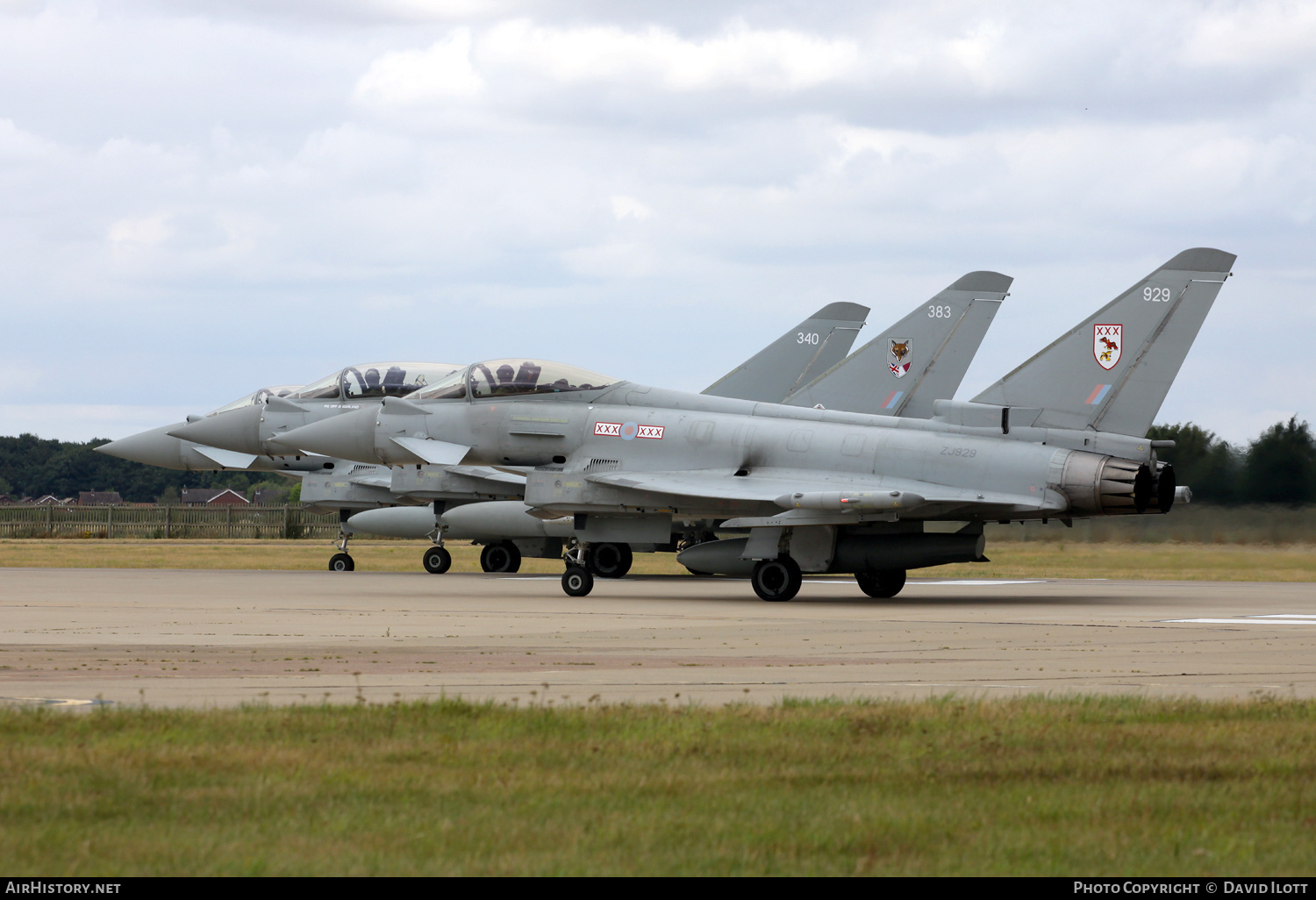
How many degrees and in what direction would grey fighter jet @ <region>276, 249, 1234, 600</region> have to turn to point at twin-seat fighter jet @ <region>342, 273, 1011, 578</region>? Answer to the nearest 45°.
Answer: approximately 90° to its right

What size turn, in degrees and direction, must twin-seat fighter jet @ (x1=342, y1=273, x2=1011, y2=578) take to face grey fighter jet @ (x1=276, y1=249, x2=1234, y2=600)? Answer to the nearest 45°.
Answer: approximately 90° to its left

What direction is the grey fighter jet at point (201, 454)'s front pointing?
to the viewer's left

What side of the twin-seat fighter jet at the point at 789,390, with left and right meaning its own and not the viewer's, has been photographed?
left

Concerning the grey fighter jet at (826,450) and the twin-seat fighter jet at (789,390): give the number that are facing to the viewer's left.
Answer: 2

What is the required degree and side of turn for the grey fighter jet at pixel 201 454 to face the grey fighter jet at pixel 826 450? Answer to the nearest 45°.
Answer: approximately 135° to its left

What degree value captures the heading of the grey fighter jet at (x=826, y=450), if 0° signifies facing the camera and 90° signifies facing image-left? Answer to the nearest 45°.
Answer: approximately 90°

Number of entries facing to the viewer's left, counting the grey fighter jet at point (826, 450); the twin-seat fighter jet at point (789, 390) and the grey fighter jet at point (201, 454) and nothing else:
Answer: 3
